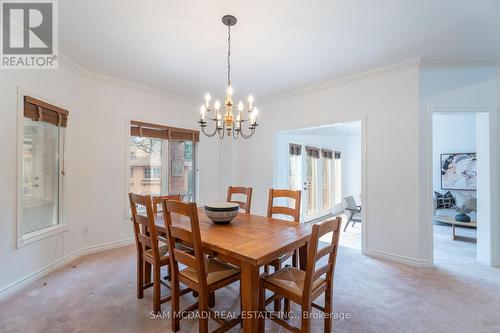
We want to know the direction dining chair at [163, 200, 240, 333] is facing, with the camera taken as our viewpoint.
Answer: facing away from the viewer and to the right of the viewer

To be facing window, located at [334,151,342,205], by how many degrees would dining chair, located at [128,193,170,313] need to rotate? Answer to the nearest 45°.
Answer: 0° — it already faces it

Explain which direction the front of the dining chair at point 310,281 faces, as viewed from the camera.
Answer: facing away from the viewer and to the left of the viewer

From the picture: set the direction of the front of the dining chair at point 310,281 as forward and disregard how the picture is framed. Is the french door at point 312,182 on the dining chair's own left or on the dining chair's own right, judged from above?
on the dining chair's own right

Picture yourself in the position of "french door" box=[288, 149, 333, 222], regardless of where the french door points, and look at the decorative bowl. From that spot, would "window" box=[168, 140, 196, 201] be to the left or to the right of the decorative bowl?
right

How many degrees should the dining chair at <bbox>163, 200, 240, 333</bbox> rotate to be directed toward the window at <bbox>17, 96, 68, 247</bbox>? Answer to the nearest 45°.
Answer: approximately 90° to its left

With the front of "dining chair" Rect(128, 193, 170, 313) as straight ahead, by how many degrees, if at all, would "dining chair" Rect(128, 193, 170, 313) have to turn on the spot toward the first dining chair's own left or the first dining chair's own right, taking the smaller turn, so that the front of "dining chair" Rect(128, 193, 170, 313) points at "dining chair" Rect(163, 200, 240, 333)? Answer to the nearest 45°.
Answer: approximately 90° to the first dining chair's own right

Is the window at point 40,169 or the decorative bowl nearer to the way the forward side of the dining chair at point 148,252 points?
the decorative bowl

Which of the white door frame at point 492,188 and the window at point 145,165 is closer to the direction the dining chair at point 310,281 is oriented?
the window

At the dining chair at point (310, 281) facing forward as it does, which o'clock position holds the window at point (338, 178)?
The window is roughly at 2 o'clock from the dining chair.

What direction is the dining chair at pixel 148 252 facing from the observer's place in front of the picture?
facing away from the viewer and to the right of the viewer
